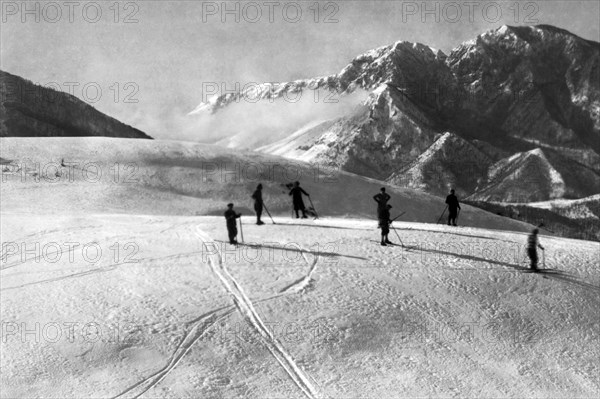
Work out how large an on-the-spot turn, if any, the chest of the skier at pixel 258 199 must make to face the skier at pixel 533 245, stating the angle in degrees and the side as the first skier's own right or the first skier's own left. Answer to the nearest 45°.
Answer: approximately 45° to the first skier's own right
